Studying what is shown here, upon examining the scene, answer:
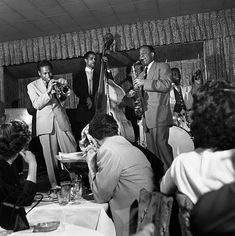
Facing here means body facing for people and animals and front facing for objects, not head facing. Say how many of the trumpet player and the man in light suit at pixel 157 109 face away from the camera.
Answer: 0

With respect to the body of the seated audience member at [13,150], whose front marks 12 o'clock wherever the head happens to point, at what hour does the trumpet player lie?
The trumpet player is roughly at 11 o'clock from the seated audience member.

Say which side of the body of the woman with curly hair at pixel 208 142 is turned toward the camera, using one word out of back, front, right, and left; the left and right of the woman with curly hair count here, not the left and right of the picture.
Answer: back

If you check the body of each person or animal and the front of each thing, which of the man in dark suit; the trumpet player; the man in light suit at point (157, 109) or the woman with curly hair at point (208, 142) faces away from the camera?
the woman with curly hair

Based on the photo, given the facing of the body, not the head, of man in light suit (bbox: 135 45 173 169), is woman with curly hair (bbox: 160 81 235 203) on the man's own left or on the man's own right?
on the man's own left

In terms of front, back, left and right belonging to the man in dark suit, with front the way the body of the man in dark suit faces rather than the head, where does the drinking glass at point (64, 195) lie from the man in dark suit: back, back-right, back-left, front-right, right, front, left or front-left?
front-right

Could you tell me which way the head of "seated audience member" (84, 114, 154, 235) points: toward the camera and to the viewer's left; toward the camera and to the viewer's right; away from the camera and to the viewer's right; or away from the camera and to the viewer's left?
away from the camera and to the viewer's left

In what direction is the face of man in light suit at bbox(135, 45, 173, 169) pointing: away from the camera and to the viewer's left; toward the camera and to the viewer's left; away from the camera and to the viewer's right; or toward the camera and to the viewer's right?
toward the camera and to the viewer's left

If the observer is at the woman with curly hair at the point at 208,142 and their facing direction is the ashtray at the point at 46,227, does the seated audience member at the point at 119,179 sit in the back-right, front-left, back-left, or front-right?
front-right

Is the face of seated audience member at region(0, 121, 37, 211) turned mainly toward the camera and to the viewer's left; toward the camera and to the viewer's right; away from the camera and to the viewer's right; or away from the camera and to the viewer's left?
away from the camera and to the viewer's right

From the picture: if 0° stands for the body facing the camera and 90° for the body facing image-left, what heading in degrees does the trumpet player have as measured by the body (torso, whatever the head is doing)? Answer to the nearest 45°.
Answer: approximately 315°
